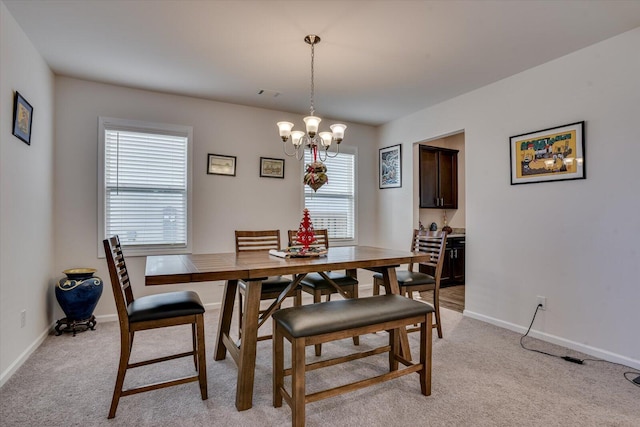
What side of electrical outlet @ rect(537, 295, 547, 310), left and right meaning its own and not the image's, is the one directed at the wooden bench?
front

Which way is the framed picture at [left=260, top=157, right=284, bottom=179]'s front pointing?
toward the camera

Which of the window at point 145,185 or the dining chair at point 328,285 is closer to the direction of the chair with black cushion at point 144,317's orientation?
the dining chair

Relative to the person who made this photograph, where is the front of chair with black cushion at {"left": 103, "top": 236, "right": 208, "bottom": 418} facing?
facing to the right of the viewer

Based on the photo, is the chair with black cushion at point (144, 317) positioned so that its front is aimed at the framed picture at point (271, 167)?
no

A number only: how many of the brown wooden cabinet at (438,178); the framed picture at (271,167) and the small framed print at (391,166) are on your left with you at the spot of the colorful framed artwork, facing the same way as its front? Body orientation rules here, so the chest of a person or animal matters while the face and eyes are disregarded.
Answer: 0

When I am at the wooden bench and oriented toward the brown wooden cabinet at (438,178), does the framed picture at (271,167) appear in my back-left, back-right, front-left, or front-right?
front-left

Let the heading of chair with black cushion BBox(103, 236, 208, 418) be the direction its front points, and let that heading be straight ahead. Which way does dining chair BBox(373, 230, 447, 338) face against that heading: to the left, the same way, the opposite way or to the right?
the opposite way

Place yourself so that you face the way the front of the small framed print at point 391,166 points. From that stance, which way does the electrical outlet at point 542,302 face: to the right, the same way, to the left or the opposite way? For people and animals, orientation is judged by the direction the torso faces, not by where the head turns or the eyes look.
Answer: the same way

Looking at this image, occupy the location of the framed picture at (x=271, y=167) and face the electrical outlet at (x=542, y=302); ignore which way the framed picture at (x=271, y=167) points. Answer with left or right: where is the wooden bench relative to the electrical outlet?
right

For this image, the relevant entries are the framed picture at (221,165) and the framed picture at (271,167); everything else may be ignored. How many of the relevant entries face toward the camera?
2

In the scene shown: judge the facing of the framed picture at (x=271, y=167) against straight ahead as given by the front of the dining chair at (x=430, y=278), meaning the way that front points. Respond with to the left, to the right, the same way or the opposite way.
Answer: to the left

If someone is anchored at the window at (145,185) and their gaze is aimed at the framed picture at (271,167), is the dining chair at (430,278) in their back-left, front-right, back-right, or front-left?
front-right

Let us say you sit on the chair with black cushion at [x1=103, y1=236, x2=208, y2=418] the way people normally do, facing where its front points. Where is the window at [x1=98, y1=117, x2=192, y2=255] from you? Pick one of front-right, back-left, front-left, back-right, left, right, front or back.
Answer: left

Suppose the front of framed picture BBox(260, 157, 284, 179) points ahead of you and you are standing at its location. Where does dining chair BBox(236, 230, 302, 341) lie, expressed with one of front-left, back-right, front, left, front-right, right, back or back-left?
front

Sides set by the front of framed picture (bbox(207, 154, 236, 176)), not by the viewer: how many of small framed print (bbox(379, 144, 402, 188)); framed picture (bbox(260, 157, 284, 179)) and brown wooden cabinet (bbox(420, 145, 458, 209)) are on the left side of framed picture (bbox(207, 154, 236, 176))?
3

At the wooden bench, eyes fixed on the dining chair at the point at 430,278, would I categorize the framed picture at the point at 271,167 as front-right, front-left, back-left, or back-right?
front-left

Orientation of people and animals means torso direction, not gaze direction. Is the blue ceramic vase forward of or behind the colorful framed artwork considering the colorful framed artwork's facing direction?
forward

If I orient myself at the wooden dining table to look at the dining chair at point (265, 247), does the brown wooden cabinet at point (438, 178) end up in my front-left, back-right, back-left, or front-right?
front-right

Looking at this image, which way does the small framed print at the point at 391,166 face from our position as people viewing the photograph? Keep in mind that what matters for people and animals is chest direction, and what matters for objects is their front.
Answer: facing the viewer and to the left of the viewer

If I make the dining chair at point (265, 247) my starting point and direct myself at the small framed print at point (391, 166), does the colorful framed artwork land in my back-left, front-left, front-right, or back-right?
front-right

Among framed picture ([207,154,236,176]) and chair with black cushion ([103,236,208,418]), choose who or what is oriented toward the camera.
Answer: the framed picture
